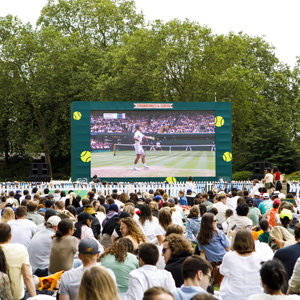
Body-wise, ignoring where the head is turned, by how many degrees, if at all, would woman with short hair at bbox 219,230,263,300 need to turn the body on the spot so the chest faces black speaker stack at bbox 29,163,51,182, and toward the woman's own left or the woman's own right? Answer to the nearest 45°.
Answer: approximately 45° to the woman's own left

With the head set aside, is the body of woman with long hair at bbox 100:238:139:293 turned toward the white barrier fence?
yes

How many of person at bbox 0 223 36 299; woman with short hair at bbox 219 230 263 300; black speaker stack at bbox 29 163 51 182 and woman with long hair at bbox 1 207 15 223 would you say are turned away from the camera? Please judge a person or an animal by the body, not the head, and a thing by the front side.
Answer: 3

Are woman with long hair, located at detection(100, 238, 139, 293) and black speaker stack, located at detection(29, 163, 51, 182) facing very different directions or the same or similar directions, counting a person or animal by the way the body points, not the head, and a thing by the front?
very different directions

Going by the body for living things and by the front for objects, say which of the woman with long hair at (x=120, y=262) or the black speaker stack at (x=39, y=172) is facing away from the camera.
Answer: the woman with long hair

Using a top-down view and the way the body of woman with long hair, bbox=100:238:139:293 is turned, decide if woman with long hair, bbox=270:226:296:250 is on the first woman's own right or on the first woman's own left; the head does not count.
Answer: on the first woman's own right

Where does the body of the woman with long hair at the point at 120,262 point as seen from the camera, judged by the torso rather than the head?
away from the camera

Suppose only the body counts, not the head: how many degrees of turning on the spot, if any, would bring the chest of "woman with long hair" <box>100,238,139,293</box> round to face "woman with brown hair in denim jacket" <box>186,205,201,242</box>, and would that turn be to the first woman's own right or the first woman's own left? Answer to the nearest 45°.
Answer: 0° — they already face them

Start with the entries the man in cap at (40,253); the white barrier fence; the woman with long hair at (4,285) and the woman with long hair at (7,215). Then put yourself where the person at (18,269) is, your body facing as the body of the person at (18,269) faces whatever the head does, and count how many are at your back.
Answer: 1

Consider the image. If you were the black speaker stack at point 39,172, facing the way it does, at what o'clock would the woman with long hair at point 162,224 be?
The woman with long hair is roughly at 12 o'clock from the black speaker stack.

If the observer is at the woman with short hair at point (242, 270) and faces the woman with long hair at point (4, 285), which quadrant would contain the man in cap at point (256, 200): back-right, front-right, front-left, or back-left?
back-right

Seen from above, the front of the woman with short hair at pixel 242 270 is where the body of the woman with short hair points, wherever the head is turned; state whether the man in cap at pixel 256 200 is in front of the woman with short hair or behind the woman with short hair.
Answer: in front

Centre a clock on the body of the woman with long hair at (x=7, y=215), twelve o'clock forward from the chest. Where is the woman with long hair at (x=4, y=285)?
the woman with long hair at (x=4, y=285) is roughly at 6 o'clock from the woman with long hair at (x=7, y=215).

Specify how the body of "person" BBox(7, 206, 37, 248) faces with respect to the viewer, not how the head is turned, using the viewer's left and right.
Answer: facing away from the viewer

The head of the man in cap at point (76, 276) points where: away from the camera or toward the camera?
away from the camera
